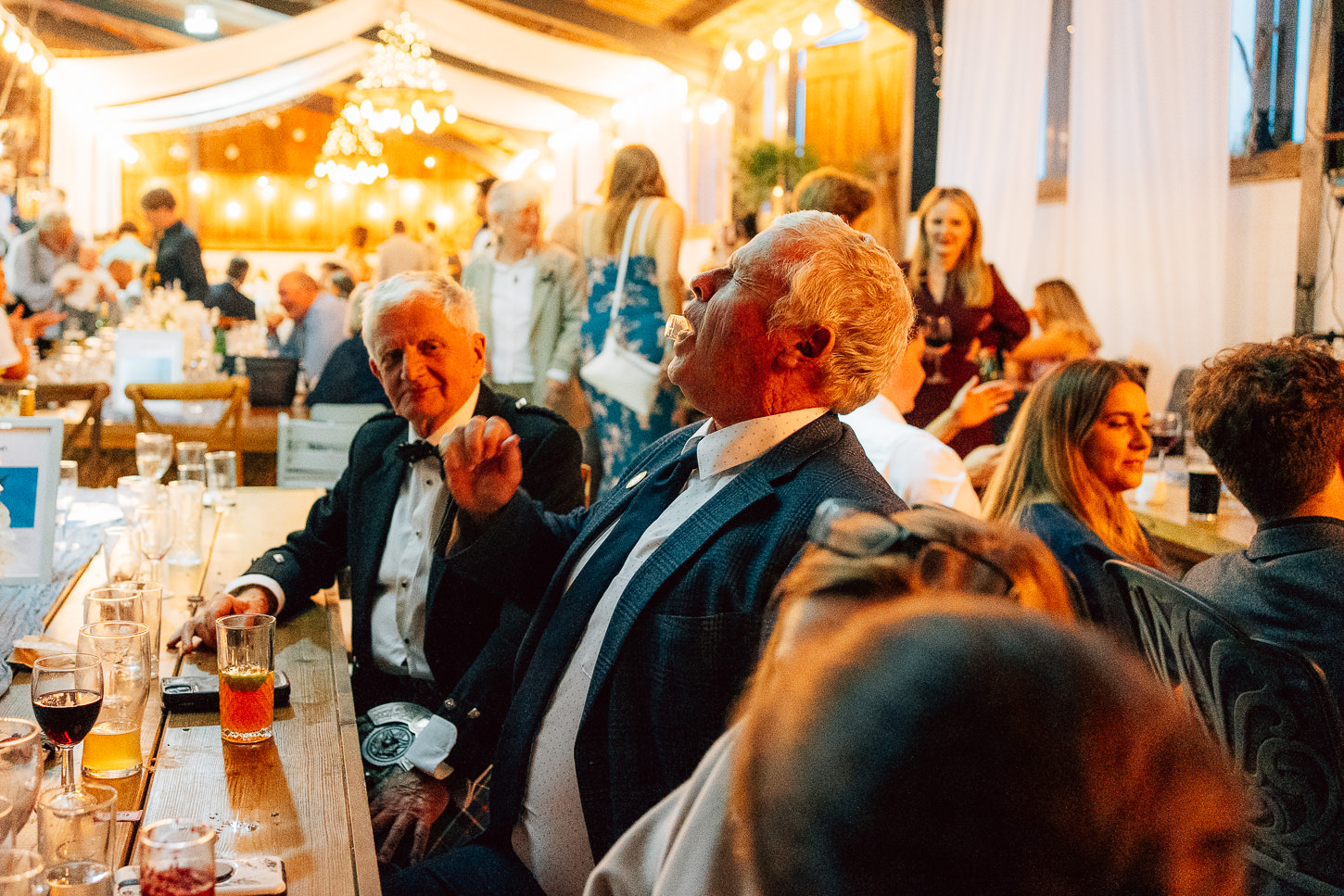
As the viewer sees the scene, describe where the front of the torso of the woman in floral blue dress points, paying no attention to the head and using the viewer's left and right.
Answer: facing away from the viewer

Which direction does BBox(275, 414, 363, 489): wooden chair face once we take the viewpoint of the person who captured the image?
facing away from the viewer

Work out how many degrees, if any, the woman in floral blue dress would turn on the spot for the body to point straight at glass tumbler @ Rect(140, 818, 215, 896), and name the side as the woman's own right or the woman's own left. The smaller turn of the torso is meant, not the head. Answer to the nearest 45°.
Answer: approximately 180°

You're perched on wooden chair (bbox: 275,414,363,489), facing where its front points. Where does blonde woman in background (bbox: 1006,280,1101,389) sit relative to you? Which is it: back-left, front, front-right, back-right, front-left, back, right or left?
right

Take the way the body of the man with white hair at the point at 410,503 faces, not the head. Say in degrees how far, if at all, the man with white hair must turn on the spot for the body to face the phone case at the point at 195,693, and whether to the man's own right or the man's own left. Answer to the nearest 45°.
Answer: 0° — they already face it

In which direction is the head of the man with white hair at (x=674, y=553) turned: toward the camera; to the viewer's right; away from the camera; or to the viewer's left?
to the viewer's left

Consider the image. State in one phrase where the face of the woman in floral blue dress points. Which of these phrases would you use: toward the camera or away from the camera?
away from the camera

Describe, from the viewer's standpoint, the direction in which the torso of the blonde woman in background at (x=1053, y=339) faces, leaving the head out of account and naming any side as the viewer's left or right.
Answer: facing to the left of the viewer

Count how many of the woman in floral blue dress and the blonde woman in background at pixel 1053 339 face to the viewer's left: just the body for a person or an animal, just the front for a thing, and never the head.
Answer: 1

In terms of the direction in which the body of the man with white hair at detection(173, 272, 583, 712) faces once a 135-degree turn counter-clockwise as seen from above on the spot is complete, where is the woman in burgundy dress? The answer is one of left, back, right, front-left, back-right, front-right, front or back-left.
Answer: front-left

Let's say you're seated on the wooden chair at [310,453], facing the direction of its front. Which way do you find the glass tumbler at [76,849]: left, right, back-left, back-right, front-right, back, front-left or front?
back

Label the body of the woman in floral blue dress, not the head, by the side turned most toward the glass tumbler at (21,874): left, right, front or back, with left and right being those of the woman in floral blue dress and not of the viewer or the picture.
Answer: back
